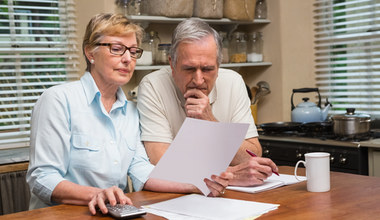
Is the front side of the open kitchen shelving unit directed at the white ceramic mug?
yes

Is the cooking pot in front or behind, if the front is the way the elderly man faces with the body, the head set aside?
behind

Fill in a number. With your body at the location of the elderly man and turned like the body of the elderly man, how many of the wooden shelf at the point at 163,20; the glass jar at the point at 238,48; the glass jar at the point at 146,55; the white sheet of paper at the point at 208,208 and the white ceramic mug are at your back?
3

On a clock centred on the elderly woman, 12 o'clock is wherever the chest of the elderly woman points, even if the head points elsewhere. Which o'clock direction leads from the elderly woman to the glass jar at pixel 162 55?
The glass jar is roughly at 8 o'clock from the elderly woman.

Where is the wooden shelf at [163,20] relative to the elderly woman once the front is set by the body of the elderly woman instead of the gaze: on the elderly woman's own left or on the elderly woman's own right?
on the elderly woman's own left

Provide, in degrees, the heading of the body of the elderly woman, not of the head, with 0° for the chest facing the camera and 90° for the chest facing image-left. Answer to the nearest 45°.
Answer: approximately 315°

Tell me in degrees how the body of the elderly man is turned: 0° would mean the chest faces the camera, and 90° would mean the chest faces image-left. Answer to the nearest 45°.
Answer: approximately 0°

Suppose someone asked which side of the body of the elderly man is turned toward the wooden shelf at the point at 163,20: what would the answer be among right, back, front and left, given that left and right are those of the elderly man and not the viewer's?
back

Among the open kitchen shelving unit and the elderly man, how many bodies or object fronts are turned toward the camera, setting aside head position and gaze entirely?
2
